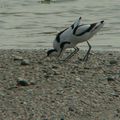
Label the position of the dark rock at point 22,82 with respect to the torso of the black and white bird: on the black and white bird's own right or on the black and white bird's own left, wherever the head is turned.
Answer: on the black and white bird's own left

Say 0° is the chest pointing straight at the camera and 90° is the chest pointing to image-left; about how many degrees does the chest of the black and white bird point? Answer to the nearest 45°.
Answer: approximately 90°

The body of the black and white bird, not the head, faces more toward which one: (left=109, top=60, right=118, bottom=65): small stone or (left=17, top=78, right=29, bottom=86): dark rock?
the dark rock

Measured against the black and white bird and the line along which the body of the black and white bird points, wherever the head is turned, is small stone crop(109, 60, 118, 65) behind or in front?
behind
